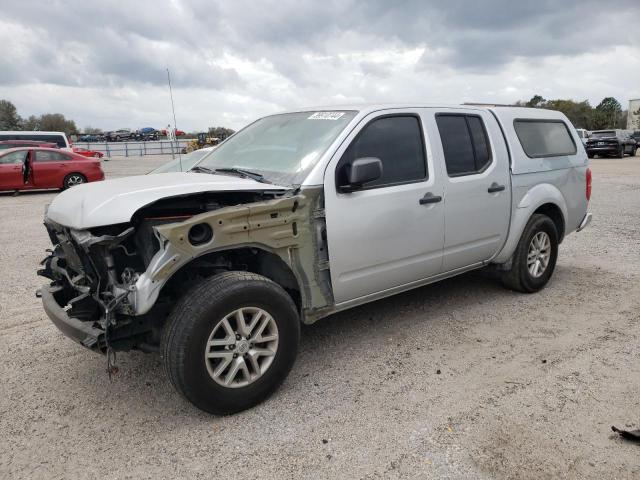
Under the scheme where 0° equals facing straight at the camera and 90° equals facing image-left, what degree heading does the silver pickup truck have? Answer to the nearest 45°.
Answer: approximately 45°

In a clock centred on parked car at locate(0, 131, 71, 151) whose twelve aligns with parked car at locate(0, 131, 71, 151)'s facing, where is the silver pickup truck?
The silver pickup truck is roughly at 9 o'clock from the parked car.

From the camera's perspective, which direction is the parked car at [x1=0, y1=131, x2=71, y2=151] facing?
to the viewer's left

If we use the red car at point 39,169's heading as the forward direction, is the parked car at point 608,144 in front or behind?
behind

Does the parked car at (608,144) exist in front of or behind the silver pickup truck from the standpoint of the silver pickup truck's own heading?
behind

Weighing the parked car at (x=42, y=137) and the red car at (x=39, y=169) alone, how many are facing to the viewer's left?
2

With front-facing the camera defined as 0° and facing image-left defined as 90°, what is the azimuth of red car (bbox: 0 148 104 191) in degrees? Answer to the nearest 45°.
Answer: approximately 90°
